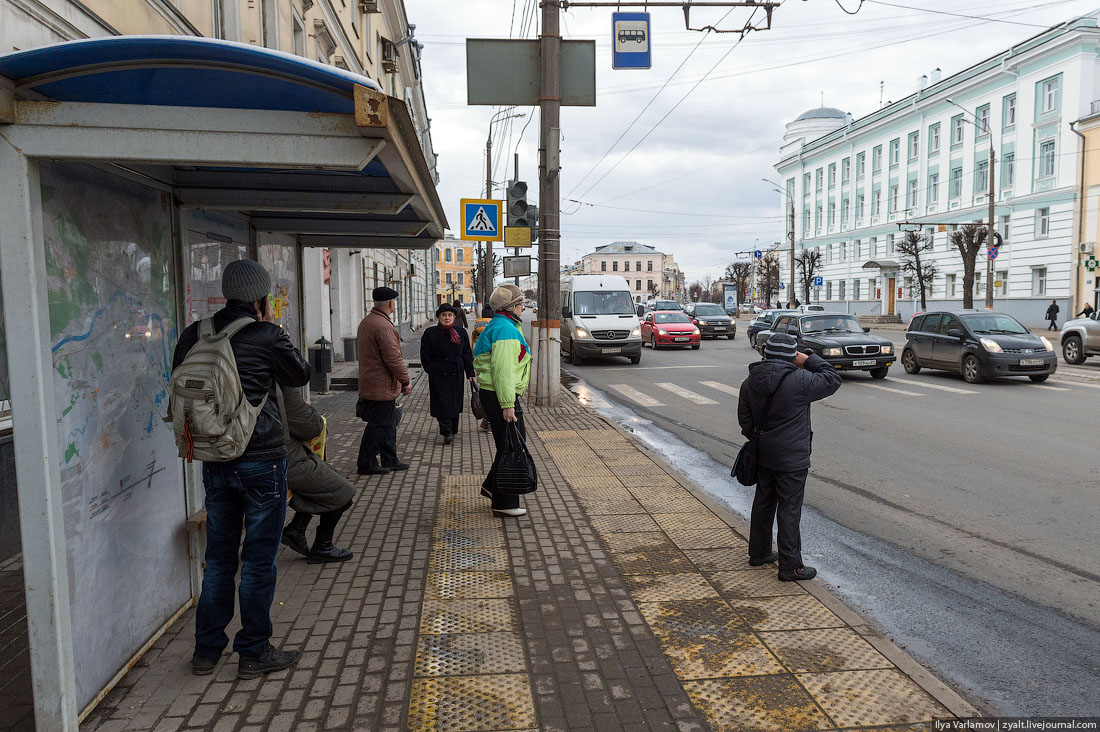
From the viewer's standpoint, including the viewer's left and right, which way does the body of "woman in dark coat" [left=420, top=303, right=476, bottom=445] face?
facing the viewer

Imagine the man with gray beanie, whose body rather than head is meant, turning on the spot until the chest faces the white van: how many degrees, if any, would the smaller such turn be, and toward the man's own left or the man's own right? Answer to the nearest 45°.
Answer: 0° — they already face it

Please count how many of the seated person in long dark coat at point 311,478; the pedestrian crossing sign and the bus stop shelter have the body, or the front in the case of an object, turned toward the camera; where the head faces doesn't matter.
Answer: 1

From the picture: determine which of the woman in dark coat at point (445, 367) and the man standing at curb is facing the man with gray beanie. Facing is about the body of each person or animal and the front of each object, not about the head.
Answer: the woman in dark coat

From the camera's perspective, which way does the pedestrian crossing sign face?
toward the camera

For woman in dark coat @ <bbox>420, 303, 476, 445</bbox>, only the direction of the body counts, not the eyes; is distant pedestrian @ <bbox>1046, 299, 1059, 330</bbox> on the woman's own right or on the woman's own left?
on the woman's own left

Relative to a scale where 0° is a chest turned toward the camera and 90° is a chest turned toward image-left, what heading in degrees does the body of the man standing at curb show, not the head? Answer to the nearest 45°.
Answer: approximately 225°

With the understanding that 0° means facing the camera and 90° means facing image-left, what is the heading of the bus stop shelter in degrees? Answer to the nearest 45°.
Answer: approximately 270°

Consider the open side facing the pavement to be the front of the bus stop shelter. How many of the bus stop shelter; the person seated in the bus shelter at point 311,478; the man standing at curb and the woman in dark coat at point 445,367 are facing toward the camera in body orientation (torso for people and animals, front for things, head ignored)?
1

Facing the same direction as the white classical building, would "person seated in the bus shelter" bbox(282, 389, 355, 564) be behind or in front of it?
in front

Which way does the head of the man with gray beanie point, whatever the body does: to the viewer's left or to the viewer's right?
to the viewer's right
